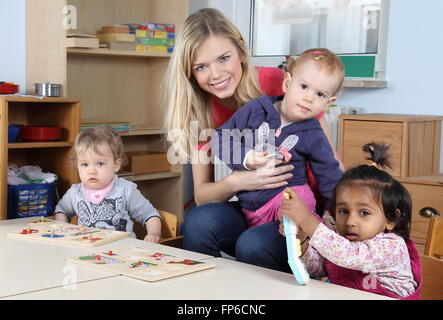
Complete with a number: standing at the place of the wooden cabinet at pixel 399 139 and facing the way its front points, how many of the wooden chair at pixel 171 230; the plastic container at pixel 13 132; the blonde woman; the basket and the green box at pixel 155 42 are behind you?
0

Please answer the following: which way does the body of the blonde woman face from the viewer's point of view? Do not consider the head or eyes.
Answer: toward the camera

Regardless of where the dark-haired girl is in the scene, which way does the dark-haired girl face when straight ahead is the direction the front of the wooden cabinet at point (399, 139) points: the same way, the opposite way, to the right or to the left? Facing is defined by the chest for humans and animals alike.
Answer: the same way

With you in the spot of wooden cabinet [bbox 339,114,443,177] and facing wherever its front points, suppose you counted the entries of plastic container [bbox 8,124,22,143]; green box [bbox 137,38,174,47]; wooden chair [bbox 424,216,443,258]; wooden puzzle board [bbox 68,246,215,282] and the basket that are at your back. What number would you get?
0

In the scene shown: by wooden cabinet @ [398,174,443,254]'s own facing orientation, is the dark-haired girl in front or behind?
in front

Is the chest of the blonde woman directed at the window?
no

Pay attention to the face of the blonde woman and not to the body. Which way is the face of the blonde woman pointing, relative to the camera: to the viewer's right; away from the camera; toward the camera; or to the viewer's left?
toward the camera

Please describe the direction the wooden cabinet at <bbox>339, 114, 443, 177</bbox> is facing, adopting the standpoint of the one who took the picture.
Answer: facing the viewer and to the left of the viewer

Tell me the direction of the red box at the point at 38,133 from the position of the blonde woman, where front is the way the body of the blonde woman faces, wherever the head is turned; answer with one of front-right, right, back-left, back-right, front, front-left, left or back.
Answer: back-right

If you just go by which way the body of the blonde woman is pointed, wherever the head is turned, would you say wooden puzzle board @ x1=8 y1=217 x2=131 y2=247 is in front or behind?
in front

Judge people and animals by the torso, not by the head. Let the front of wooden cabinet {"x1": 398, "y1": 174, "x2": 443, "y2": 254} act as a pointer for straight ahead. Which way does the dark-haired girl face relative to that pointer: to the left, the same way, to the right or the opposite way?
the same way

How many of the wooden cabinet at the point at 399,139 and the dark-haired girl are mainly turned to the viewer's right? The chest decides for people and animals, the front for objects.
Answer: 0

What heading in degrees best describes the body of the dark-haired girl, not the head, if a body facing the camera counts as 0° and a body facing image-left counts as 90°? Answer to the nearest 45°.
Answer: approximately 45°

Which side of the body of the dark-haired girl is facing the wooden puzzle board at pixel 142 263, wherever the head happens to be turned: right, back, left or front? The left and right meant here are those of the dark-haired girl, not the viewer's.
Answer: front

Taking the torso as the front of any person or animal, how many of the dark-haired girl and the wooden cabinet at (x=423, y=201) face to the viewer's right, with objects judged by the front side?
0
